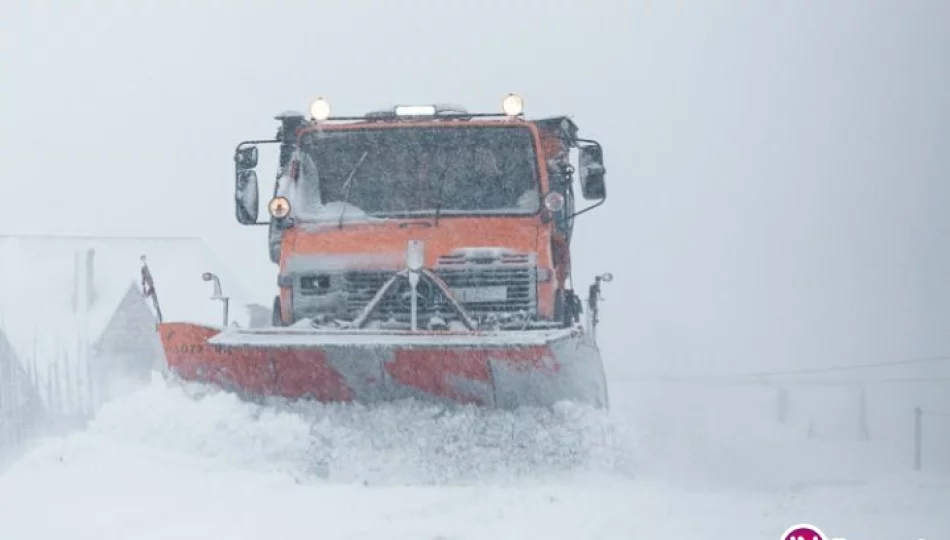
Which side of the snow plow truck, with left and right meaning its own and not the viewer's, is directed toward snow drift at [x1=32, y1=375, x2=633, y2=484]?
front

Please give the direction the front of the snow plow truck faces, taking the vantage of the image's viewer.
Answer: facing the viewer
